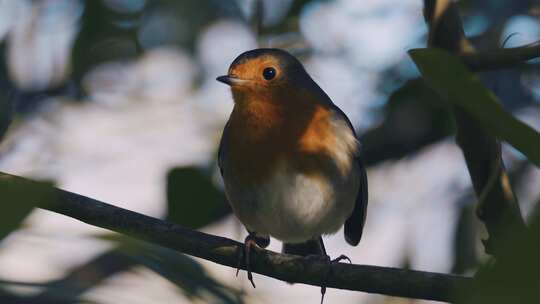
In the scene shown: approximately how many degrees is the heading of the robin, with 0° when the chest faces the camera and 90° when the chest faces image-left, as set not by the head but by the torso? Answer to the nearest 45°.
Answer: approximately 45°

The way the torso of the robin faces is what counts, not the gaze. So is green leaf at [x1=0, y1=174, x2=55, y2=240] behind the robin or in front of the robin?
in front

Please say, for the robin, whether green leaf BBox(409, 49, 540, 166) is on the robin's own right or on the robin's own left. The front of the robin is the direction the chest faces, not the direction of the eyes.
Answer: on the robin's own left
